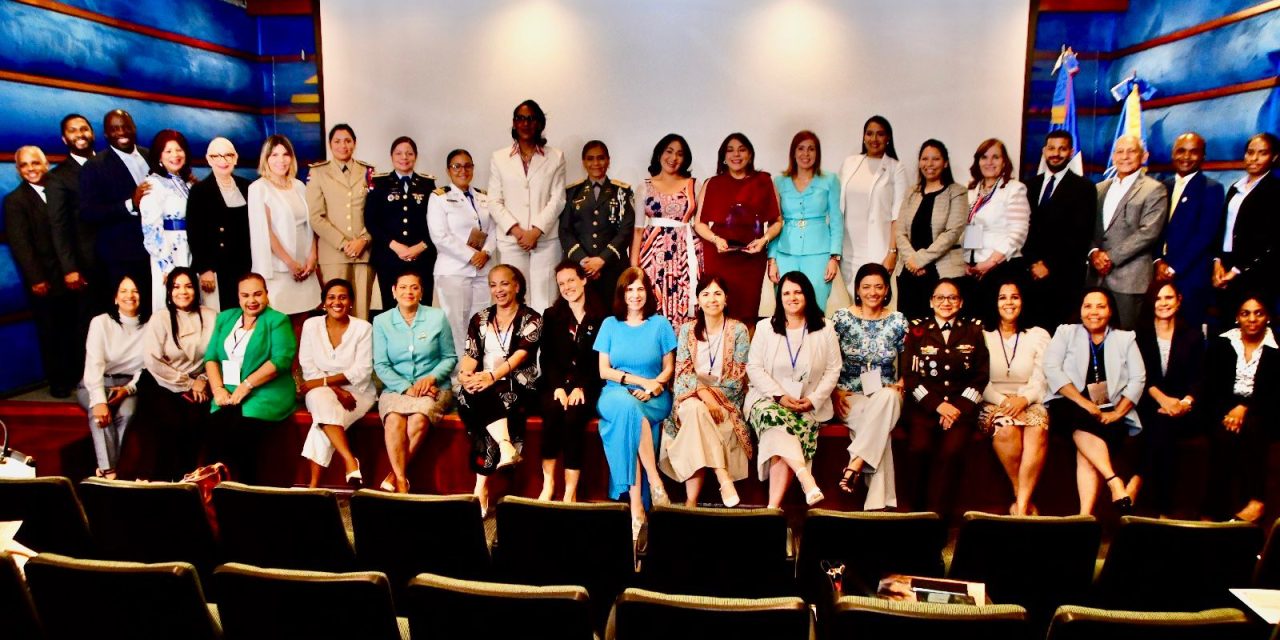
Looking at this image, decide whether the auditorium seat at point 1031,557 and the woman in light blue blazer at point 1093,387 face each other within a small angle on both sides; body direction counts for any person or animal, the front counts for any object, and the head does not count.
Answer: yes

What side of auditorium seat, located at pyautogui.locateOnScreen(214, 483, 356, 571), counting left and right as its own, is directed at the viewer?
back

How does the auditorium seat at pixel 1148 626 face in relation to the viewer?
away from the camera

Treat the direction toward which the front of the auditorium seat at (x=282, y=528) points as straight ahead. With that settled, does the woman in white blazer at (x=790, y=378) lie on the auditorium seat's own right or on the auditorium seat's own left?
on the auditorium seat's own right

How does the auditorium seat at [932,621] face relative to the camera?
away from the camera

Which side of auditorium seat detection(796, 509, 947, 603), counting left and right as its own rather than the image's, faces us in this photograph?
back

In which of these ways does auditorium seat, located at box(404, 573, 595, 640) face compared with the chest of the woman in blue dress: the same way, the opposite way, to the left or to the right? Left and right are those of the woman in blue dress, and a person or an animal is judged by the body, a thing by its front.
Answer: the opposite way

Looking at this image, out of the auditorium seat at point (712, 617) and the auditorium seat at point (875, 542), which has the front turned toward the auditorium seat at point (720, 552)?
the auditorium seat at point (712, 617)

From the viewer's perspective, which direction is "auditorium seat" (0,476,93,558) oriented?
away from the camera

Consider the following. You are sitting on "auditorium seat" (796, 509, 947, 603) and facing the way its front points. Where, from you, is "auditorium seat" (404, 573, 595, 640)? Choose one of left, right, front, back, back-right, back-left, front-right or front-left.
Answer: back-left

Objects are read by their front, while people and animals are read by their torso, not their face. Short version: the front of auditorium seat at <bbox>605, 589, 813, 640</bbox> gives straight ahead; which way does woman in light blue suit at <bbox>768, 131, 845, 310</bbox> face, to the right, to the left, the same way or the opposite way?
the opposite way

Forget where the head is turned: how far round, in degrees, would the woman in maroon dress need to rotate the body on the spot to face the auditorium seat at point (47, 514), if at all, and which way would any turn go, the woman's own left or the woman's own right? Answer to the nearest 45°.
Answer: approximately 45° to the woman's own right

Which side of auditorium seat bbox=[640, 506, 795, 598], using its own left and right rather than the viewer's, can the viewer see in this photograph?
back
